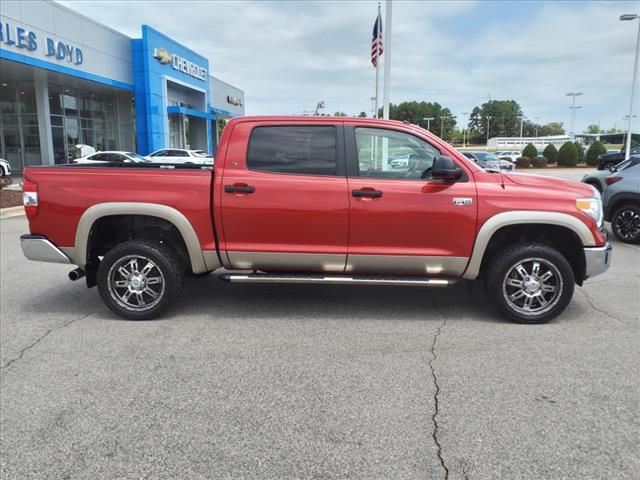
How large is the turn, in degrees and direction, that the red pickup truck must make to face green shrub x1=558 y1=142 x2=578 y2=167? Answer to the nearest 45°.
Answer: approximately 45° to its left

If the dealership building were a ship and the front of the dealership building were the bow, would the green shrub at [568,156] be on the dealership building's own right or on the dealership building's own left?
on the dealership building's own left

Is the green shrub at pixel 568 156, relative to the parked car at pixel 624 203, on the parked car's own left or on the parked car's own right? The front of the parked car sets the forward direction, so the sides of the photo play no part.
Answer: on the parked car's own left

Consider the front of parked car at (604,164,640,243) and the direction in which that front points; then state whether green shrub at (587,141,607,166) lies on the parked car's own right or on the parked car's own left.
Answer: on the parked car's own left

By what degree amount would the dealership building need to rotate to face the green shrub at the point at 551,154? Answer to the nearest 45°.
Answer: approximately 45° to its left

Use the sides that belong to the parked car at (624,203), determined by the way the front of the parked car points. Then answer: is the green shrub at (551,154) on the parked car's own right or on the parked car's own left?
on the parked car's own left

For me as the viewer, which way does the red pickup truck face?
facing to the right of the viewer

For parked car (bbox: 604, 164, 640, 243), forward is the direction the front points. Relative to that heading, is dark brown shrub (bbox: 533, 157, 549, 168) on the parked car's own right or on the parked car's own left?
on the parked car's own left

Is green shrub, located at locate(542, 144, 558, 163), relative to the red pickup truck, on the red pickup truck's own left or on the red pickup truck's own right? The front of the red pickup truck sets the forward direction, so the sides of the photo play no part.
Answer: on the red pickup truck's own left

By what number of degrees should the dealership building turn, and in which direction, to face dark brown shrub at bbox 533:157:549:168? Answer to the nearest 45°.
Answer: approximately 45° to its left

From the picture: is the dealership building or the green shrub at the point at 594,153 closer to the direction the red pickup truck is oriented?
the green shrub
